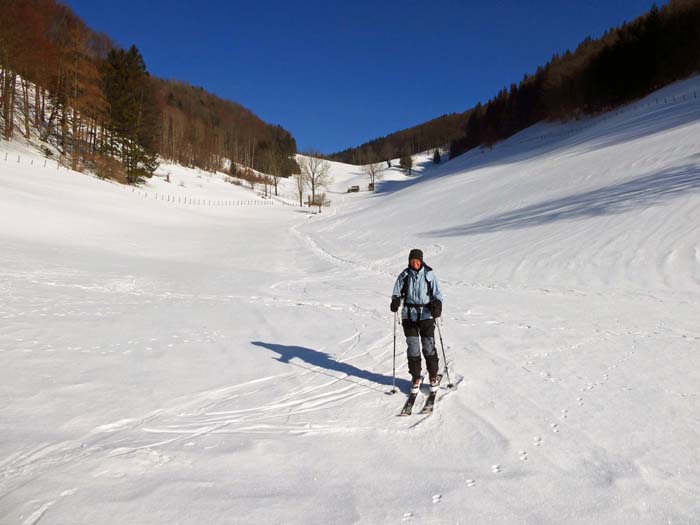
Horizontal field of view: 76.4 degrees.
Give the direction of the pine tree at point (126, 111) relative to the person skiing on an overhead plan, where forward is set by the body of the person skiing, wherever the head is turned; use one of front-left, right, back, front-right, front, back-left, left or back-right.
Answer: back-right

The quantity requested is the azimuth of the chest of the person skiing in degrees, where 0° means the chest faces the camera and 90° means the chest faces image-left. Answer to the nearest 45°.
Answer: approximately 0°

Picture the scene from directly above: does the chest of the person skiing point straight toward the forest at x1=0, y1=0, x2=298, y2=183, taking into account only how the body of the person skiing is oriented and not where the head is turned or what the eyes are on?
no
